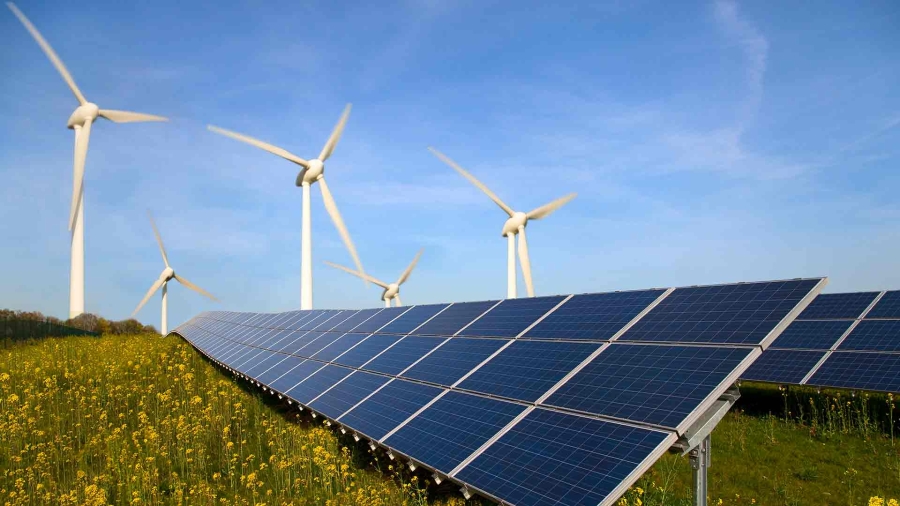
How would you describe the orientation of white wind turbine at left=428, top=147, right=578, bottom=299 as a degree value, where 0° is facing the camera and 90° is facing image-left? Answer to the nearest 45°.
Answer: approximately 315°

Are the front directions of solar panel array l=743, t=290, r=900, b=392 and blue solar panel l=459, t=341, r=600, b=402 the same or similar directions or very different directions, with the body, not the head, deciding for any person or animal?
same or similar directions

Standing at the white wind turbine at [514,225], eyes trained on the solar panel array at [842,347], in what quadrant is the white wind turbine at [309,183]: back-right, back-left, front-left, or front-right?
front-right

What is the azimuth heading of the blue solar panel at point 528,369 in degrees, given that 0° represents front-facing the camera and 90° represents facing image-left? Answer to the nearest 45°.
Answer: approximately 45°

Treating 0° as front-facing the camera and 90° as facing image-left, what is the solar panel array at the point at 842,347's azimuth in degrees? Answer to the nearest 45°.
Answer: approximately 45°

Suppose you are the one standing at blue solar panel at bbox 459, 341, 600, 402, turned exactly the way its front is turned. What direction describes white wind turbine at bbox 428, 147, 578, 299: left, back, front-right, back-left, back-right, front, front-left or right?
back-right

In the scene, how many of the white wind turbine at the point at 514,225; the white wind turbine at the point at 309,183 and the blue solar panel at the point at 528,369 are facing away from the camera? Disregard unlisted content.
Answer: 0

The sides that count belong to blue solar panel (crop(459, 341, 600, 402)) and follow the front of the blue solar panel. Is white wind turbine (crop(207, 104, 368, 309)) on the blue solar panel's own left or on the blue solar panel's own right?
on the blue solar panel's own right

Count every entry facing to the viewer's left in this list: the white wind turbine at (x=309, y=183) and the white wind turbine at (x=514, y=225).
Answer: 0

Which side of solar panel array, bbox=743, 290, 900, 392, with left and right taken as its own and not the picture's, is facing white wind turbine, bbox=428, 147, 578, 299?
right

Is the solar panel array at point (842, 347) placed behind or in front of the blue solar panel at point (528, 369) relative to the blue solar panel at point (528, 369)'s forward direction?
behind

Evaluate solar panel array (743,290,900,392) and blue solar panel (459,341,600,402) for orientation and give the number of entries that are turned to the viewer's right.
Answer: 0

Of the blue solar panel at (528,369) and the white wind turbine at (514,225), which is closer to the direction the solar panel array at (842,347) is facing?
the blue solar panel

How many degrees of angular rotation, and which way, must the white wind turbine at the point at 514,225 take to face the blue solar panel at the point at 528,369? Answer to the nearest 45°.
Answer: approximately 45° to its right

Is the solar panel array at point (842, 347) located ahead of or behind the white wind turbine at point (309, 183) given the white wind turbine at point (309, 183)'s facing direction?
ahead

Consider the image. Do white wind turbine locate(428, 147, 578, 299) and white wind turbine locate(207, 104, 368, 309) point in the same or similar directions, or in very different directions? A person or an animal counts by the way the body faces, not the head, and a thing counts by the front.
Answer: same or similar directions

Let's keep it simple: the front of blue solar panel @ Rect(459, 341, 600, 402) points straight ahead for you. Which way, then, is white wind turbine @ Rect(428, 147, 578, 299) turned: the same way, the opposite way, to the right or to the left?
to the left
